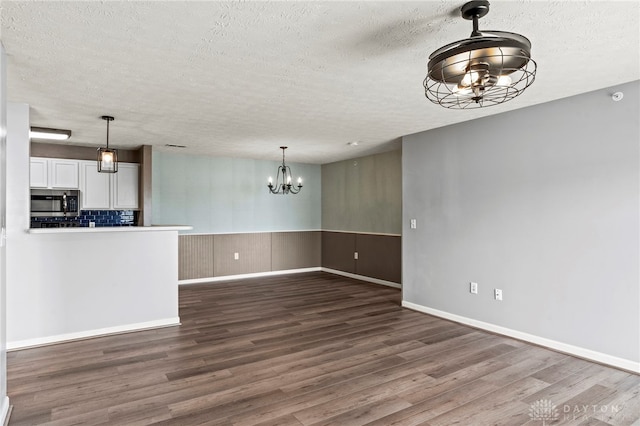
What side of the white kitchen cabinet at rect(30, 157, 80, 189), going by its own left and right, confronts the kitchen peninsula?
front

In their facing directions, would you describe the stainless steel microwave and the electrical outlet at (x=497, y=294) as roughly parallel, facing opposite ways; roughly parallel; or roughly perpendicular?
roughly perpendicular

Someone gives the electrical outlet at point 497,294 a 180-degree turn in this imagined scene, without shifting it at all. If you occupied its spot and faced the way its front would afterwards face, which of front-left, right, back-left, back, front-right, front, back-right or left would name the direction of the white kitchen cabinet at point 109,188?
back-left

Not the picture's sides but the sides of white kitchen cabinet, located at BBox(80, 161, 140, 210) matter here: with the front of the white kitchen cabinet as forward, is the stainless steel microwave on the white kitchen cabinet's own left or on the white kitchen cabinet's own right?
on the white kitchen cabinet's own right

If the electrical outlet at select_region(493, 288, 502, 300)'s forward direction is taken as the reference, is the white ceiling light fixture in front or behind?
in front

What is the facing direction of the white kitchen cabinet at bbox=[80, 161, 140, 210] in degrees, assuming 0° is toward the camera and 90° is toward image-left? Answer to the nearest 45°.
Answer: approximately 0°

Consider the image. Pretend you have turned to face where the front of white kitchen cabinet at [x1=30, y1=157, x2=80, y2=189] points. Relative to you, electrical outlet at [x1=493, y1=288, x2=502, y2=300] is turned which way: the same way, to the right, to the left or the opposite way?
to the right

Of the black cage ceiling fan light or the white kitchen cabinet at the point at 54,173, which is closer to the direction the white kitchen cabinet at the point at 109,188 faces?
the black cage ceiling fan light

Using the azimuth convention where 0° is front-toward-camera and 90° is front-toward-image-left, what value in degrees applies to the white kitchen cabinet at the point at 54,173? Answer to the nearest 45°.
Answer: approximately 0°

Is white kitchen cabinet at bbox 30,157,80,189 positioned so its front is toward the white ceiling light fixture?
yes

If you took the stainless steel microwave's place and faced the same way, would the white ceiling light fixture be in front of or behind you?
in front

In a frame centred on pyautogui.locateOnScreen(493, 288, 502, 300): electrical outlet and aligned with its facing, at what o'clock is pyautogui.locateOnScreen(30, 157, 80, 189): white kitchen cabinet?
The white kitchen cabinet is roughly at 1 o'clock from the electrical outlet.

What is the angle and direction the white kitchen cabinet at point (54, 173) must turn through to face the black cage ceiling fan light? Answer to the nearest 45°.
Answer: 0° — it already faces it

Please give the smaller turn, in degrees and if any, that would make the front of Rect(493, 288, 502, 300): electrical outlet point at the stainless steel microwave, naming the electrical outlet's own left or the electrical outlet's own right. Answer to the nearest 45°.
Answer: approximately 45° to the electrical outlet's own right
